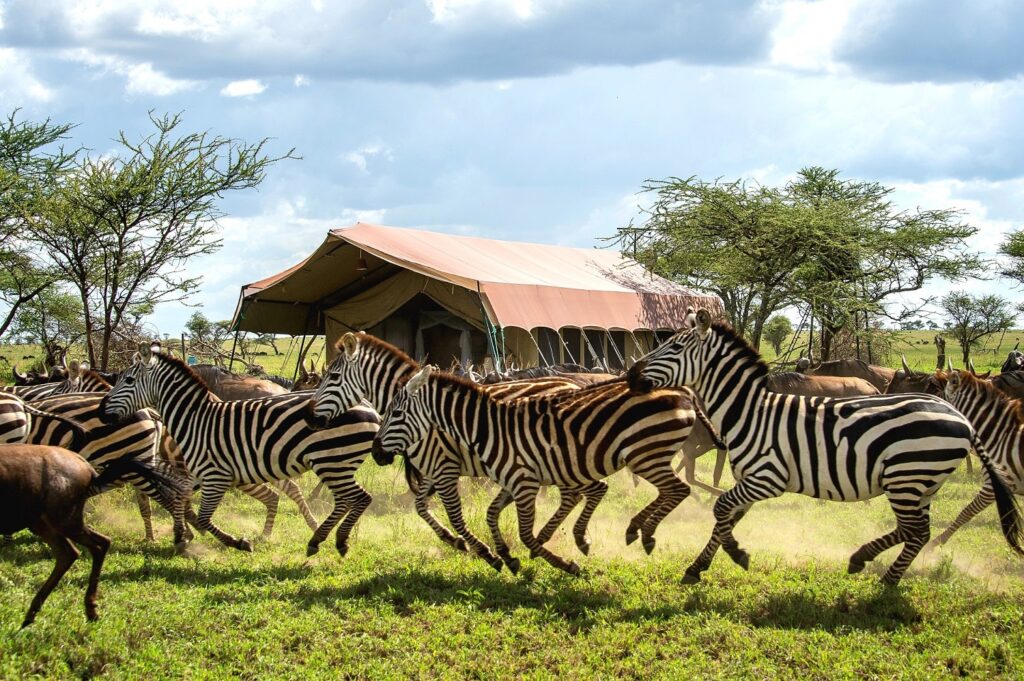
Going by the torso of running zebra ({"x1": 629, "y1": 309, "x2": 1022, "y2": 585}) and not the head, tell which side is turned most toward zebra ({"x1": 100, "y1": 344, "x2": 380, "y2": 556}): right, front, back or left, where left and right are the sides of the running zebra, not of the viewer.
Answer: front

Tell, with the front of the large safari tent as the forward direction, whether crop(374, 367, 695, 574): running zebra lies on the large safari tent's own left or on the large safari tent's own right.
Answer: on the large safari tent's own left

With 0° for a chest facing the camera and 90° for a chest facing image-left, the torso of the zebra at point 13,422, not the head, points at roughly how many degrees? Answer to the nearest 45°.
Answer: approximately 90°

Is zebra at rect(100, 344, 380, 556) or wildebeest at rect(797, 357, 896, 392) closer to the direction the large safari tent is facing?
the zebra

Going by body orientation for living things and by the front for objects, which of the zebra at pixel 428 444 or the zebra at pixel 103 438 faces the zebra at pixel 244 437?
the zebra at pixel 428 444

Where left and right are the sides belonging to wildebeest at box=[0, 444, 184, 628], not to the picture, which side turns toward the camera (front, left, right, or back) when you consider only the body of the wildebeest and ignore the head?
left

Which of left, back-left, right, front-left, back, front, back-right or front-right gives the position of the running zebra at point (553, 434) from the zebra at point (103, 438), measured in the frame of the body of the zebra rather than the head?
back-left

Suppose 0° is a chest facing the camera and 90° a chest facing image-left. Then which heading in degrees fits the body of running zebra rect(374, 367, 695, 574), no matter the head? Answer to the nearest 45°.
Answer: approximately 90°

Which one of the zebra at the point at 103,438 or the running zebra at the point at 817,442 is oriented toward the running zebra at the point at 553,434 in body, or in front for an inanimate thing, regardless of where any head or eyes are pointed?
the running zebra at the point at 817,442

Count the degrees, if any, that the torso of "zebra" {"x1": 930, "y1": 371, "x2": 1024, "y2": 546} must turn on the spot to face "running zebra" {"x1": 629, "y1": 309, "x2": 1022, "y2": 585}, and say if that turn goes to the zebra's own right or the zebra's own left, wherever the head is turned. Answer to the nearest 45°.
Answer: approximately 45° to the zebra's own left

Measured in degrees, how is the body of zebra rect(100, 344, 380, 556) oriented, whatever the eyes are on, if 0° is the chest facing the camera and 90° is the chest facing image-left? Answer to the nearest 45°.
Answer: approximately 90°

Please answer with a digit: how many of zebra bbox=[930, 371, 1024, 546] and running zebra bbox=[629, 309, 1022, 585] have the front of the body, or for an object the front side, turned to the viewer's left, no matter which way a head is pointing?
2

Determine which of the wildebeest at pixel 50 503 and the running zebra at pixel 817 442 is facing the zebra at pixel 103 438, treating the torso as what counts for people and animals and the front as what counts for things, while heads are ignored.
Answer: the running zebra

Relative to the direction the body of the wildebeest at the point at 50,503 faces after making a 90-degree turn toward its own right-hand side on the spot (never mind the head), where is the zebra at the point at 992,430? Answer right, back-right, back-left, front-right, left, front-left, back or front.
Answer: right

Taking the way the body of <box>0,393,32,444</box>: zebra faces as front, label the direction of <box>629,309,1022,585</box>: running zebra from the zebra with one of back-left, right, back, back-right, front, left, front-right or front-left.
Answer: back-left

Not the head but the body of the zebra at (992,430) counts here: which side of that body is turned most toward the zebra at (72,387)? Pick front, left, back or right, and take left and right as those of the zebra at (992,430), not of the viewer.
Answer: front
